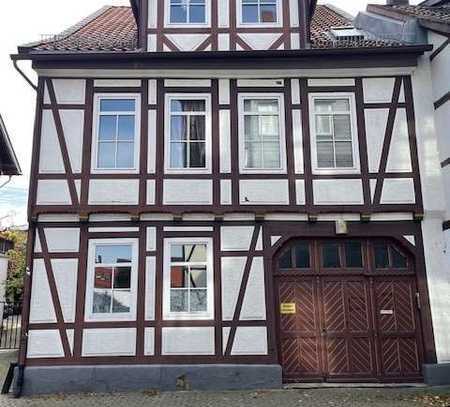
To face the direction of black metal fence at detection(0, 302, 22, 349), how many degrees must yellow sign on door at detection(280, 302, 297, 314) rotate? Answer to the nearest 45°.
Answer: approximately 135° to its right

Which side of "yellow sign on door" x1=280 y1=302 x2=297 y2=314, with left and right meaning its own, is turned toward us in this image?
front

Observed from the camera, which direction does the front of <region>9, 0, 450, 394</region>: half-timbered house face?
facing the viewer

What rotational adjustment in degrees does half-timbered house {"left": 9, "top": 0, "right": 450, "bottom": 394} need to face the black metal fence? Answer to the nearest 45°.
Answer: approximately 135° to its right

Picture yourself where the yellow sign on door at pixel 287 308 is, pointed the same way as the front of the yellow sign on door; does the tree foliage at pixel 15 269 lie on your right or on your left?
on your right

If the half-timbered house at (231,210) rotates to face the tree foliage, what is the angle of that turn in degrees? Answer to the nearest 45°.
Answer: approximately 135° to its right
